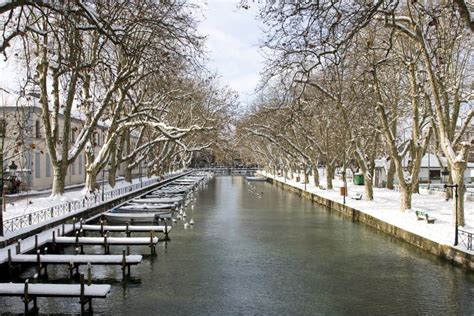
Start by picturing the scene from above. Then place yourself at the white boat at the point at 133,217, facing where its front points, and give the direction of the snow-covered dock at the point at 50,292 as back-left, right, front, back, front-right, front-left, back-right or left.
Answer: left

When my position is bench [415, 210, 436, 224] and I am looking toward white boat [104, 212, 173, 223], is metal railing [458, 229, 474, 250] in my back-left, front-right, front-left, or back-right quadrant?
back-left

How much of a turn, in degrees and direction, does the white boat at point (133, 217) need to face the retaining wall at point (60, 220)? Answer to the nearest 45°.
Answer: approximately 45° to its left

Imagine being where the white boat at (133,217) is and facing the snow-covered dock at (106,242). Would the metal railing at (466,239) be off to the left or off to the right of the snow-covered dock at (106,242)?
left
